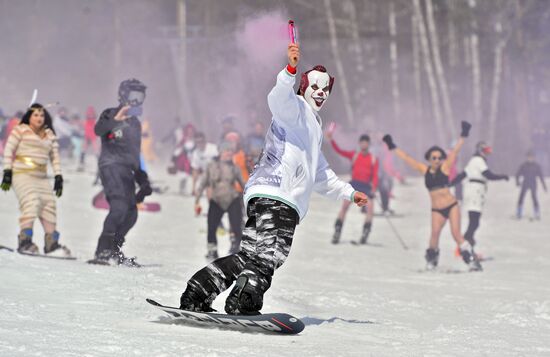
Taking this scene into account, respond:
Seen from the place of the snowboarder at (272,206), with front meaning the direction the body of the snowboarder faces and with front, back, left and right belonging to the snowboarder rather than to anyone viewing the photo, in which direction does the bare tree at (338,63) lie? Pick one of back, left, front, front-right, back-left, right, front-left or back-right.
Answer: back-left

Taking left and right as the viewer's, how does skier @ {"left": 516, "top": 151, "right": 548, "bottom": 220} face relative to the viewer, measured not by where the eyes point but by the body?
facing the viewer

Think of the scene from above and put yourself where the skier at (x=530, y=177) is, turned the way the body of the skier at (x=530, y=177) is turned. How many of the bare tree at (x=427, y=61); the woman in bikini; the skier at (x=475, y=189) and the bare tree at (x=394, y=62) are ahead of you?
2

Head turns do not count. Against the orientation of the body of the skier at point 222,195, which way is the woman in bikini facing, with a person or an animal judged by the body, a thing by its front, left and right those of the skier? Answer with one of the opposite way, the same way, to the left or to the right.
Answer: the same way

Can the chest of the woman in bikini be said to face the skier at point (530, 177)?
no

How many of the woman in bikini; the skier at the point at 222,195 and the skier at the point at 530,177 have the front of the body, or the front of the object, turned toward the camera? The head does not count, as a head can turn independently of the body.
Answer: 3

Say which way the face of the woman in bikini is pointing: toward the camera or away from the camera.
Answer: toward the camera

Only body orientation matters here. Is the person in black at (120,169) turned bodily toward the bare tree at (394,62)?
no

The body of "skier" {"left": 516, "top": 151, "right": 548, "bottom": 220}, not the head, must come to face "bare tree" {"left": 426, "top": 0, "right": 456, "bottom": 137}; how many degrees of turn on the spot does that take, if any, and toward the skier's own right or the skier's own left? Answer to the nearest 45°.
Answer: approximately 180°

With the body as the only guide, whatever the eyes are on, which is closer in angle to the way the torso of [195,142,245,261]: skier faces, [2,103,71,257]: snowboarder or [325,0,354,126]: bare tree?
the snowboarder

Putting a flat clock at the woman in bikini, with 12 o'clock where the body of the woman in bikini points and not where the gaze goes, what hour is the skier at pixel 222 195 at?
The skier is roughly at 2 o'clock from the woman in bikini.

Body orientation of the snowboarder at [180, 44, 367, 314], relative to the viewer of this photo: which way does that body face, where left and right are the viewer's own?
facing the viewer and to the right of the viewer

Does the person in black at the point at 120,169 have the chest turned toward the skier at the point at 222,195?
no

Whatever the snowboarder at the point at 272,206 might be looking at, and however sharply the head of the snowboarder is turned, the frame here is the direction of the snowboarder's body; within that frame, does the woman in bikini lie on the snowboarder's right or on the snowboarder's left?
on the snowboarder's left

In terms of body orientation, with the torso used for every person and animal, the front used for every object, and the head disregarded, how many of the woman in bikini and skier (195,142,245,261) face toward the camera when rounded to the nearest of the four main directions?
2

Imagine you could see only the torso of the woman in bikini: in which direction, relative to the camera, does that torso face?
toward the camera
